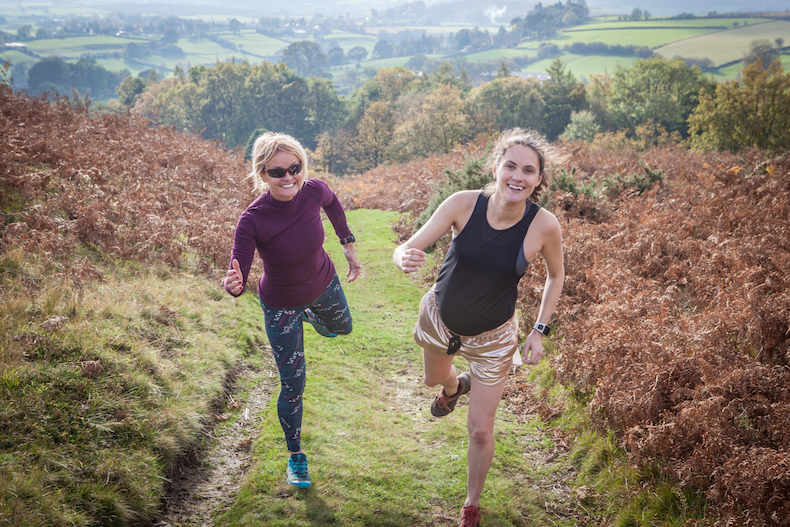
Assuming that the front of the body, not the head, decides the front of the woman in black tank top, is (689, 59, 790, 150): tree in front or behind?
behind

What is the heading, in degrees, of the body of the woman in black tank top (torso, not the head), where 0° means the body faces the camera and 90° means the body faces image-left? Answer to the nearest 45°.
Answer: approximately 0°
